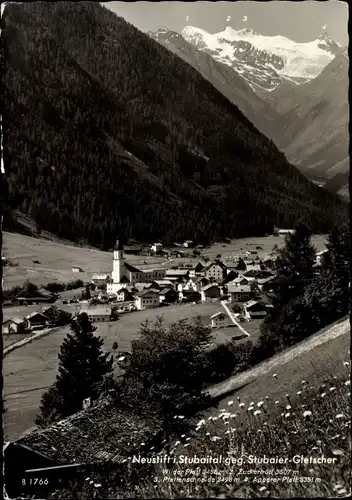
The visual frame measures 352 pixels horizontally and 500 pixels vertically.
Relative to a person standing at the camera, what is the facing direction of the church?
facing the viewer and to the left of the viewer
